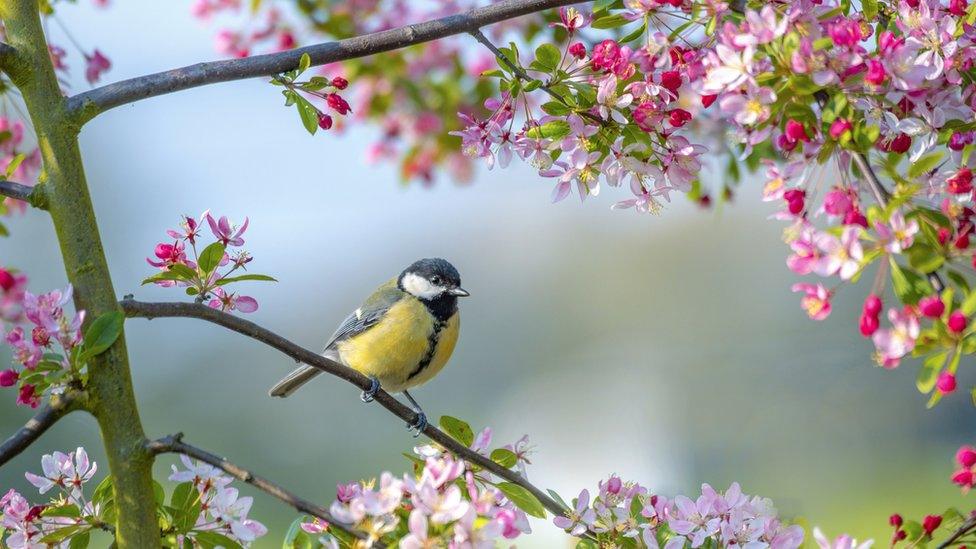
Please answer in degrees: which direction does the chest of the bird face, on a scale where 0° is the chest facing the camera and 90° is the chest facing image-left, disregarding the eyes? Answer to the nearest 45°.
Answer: approximately 315°

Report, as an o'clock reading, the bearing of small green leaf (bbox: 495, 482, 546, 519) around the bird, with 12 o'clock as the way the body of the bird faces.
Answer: The small green leaf is roughly at 11 o'clock from the bird.

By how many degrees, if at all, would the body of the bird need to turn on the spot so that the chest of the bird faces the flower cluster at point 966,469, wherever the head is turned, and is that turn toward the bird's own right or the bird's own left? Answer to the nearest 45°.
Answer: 0° — it already faces it

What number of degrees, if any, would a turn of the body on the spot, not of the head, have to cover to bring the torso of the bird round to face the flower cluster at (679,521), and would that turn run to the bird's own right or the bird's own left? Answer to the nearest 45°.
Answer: approximately 45° to the bird's own left

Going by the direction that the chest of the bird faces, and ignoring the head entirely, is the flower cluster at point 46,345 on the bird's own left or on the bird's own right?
on the bird's own right

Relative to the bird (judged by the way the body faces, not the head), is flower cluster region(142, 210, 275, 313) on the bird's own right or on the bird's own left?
on the bird's own right
